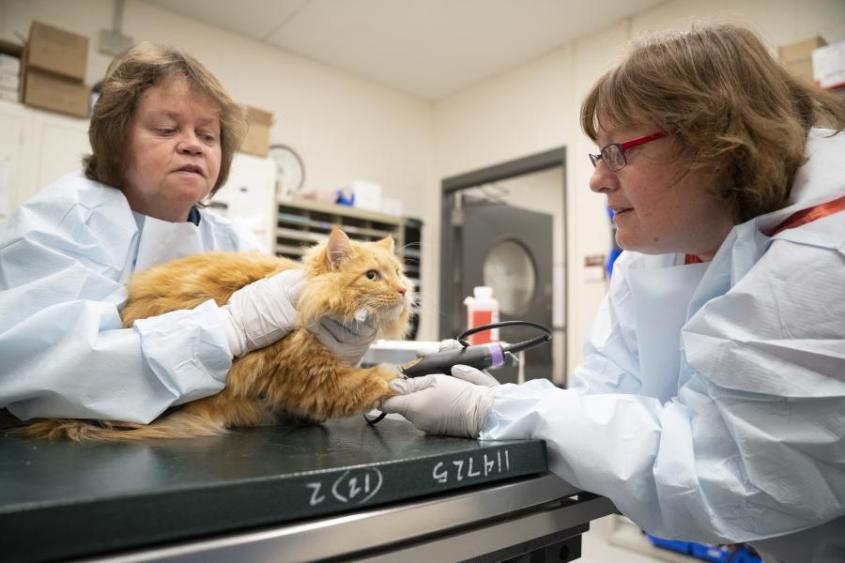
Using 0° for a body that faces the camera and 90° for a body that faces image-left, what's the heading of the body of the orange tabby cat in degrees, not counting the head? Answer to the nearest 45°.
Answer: approximately 270°

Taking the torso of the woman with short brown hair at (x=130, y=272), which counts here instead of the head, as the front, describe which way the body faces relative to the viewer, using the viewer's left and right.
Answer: facing the viewer and to the right of the viewer

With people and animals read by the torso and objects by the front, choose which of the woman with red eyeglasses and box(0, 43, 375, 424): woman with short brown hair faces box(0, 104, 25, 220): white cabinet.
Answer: the woman with red eyeglasses

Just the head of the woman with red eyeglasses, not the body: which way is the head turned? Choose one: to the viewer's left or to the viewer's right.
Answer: to the viewer's left

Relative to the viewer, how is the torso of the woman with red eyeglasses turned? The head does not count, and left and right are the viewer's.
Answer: facing to the left of the viewer

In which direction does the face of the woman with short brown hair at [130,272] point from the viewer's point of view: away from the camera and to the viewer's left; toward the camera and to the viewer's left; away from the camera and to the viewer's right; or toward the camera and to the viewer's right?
toward the camera and to the viewer's right

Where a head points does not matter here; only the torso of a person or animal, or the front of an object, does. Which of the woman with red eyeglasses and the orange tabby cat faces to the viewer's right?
the orange tabby cat

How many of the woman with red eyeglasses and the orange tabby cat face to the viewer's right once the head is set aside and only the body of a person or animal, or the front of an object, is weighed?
1

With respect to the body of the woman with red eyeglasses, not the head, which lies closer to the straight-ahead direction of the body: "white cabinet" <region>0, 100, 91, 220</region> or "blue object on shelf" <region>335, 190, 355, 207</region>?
the white cabinet

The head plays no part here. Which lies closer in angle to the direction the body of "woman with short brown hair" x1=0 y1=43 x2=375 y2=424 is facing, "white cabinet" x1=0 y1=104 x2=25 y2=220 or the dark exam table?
the dark exam table

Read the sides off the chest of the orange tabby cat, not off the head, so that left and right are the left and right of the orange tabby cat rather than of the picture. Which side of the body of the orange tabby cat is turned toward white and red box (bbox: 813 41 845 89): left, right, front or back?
front

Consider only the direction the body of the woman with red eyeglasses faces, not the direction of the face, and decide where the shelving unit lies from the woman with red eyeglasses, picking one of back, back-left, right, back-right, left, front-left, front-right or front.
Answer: front-right

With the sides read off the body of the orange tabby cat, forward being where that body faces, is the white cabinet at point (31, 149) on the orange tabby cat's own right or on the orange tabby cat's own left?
on the orange tabby cat's own left

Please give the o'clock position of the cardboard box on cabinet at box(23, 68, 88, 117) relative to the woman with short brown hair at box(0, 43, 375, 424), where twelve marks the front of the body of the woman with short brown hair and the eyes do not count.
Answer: The cardboard box on cabinet is roughly at 7 o'clock from the woman with short brown hair.

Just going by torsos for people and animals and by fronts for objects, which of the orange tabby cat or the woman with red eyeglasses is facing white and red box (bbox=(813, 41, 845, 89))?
the orange tabby cat
